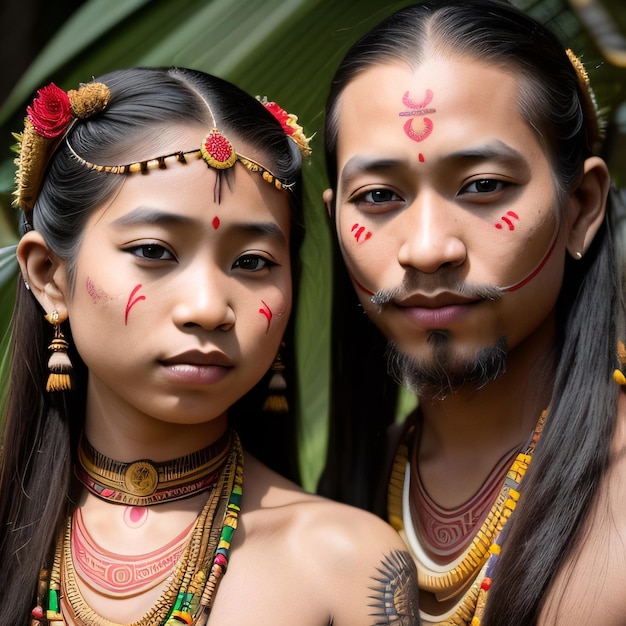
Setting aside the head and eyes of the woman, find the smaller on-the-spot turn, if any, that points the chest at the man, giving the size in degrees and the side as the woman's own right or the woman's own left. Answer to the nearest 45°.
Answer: approximately 90° to the woman's own left

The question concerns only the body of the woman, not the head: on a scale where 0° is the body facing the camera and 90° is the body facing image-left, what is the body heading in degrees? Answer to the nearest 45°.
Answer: approximately 0°
